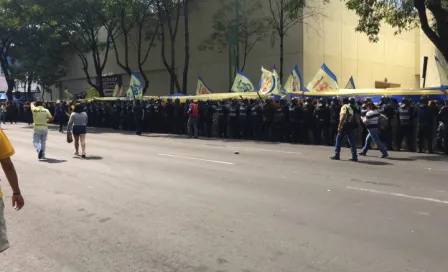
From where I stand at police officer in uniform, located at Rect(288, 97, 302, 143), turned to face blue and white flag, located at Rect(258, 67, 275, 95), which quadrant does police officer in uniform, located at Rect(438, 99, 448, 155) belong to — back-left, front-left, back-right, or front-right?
back-right

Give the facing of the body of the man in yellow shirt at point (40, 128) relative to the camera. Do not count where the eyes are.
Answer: away from the camera

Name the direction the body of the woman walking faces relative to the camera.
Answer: away from the camera

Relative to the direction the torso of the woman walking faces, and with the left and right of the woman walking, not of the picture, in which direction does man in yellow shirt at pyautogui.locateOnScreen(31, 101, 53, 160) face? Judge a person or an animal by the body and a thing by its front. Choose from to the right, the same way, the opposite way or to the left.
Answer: the same way

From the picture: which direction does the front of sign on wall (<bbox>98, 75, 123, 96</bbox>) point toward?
toward the camera

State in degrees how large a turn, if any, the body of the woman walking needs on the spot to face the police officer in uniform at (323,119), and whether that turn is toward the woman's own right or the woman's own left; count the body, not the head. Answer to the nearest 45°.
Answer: approximately 90° to the woman's own right

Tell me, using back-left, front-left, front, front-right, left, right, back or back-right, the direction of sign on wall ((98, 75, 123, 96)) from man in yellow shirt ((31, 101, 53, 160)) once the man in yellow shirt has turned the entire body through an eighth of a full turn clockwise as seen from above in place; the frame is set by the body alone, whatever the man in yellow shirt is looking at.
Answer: front-left

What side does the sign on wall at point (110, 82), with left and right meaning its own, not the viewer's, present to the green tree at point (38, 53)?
right

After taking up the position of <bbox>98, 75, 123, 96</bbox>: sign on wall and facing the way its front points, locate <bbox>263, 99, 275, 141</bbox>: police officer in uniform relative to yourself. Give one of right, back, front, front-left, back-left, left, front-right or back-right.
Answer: front
